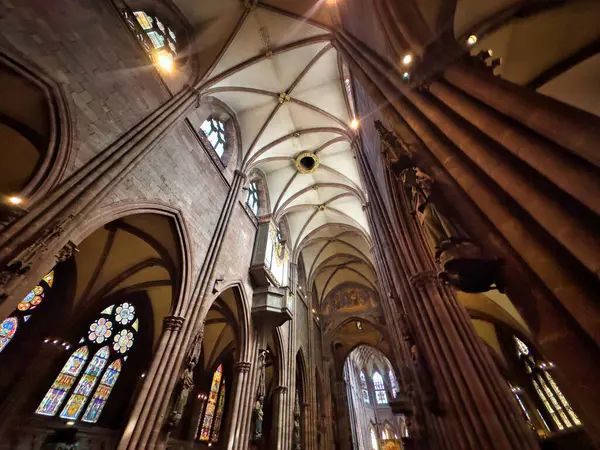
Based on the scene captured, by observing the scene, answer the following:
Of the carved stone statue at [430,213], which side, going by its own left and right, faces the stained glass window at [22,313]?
front

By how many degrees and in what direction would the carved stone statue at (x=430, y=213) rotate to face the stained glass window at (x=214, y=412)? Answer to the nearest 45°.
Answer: approximately 45° to its right

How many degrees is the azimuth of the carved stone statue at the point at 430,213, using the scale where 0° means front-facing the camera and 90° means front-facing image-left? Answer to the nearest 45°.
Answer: approximately 90°

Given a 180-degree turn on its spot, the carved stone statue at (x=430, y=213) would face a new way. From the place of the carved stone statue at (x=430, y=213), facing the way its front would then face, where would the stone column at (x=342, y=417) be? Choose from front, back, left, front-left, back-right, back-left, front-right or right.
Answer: back-left

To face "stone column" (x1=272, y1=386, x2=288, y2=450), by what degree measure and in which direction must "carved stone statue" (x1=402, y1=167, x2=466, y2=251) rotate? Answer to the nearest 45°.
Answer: approximately 45° to its right

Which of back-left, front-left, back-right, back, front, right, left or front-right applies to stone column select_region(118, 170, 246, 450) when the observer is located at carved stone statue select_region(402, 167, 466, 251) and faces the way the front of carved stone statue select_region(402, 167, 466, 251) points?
front
